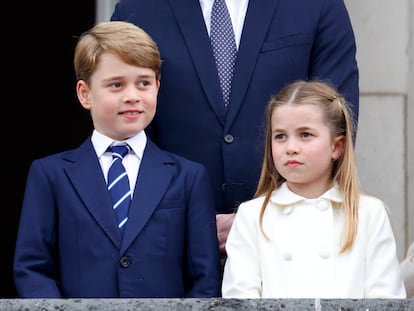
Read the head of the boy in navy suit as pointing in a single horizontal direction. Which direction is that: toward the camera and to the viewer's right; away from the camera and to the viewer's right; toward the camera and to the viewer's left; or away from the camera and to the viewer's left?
toward the camera and to the viewer's right

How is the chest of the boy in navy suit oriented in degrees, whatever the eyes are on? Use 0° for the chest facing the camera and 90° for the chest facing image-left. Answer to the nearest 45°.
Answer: approximately 0°
